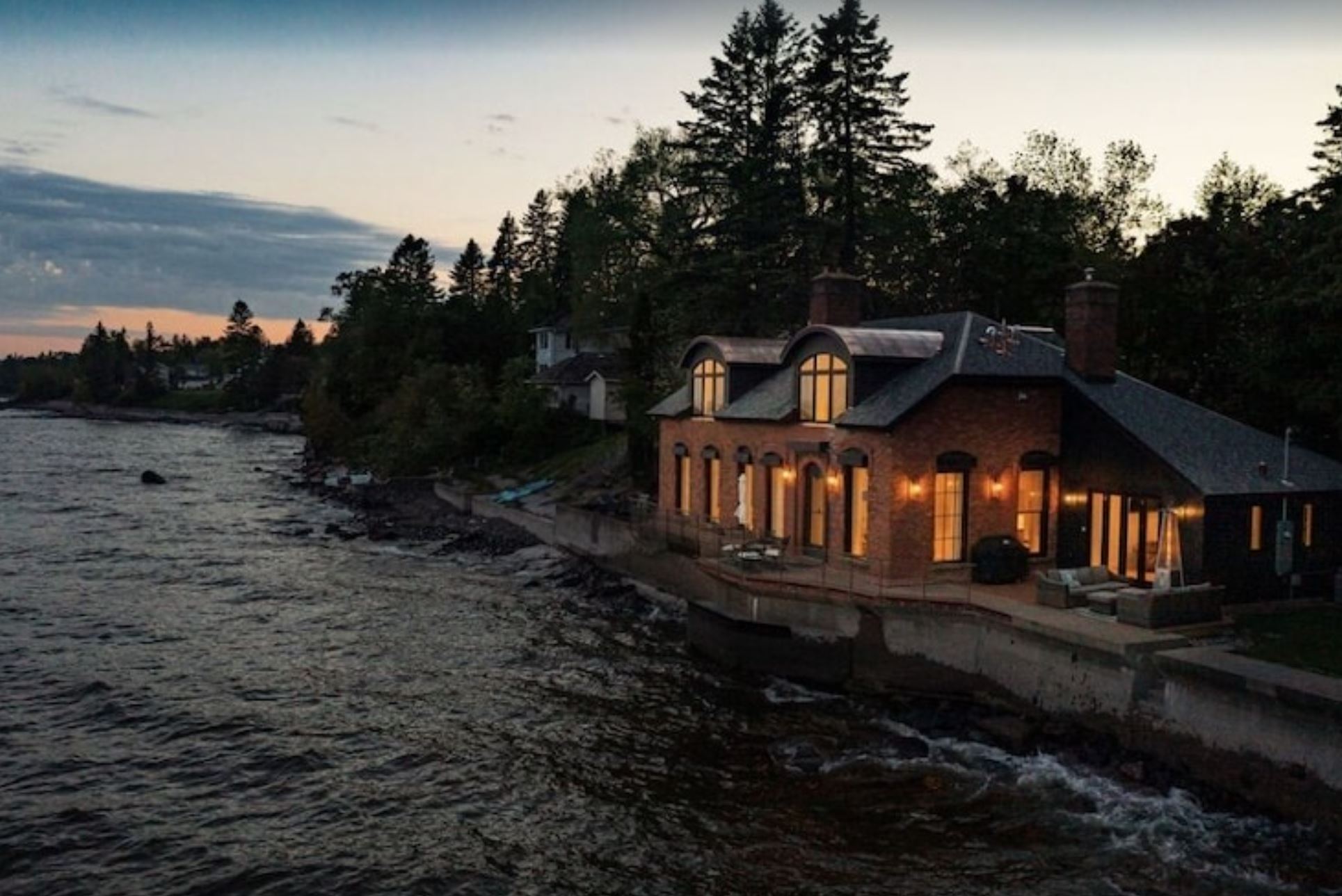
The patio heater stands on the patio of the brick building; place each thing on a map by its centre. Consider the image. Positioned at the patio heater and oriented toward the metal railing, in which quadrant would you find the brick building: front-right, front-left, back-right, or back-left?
front-right

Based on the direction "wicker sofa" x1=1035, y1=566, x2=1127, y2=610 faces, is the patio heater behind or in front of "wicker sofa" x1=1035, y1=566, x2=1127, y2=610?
in front

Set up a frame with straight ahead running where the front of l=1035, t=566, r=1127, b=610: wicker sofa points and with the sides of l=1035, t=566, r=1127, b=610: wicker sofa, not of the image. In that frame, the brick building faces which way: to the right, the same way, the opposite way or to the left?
to the right

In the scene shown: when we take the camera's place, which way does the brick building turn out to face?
facing the viewer and to the left of the viewer

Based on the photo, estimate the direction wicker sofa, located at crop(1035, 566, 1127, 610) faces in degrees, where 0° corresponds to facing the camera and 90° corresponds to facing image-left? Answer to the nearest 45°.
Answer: approximately 315°

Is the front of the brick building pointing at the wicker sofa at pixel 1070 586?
no

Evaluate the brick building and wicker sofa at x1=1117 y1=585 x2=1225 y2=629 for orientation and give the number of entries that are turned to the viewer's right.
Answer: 0

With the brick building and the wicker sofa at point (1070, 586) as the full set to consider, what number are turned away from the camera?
0

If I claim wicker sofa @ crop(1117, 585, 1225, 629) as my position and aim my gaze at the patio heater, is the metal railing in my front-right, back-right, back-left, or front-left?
front-left
